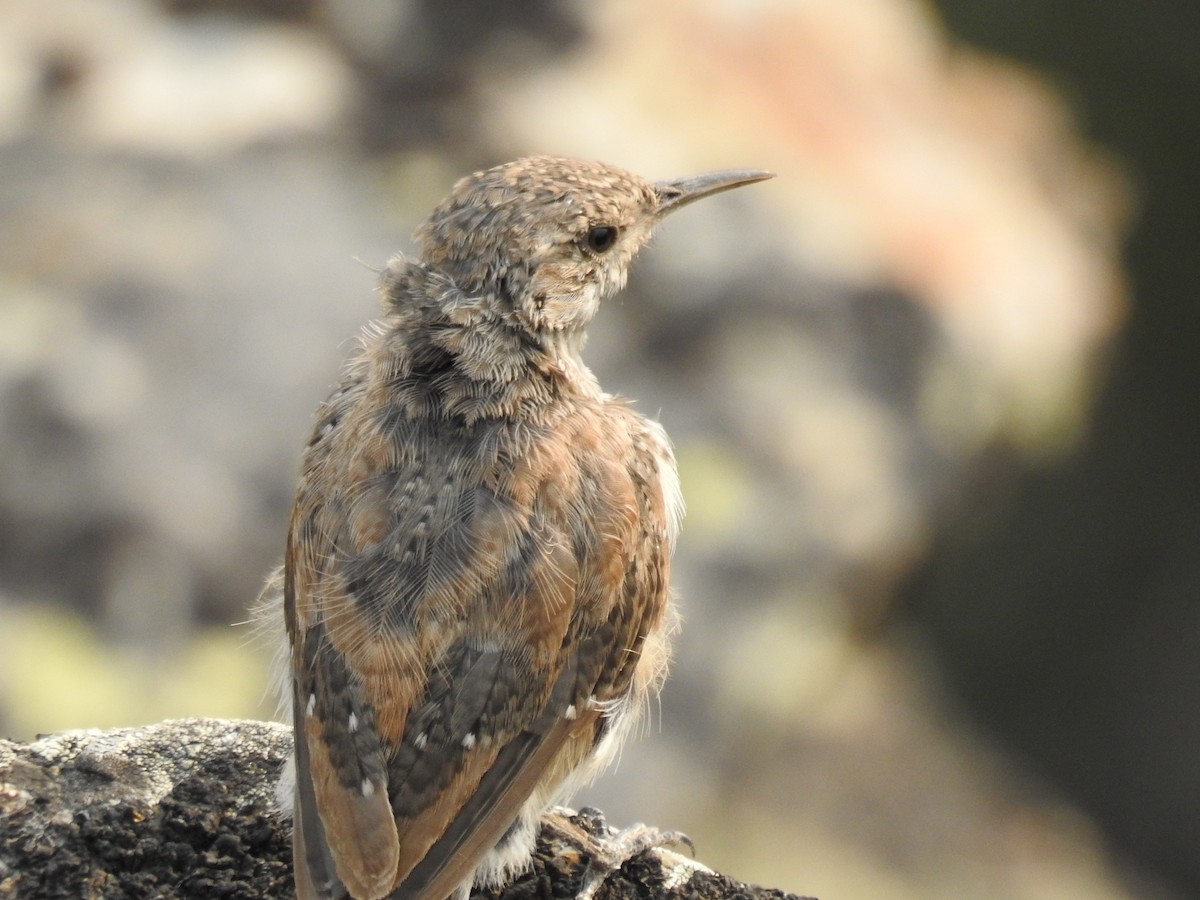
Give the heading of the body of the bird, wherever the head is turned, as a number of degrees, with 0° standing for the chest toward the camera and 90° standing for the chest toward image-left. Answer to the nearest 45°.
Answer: approximately 225°
